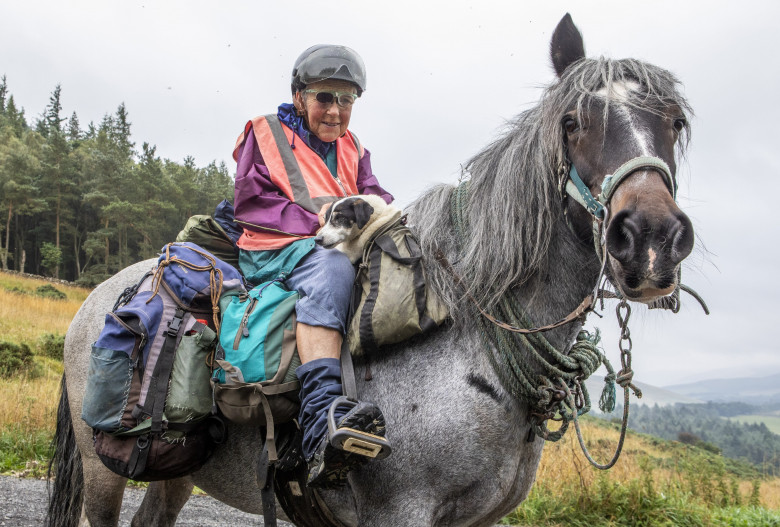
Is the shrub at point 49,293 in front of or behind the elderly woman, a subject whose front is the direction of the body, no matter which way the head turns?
behind

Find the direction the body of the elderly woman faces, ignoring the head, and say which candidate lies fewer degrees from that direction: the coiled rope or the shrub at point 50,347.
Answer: the coiled rope

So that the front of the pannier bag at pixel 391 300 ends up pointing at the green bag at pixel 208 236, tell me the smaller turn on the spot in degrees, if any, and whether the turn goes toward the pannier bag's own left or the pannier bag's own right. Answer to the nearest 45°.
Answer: approximately 135° to the pannier bag's own right

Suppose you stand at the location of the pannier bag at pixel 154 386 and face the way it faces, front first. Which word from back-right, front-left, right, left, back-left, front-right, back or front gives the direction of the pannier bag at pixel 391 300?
front-left

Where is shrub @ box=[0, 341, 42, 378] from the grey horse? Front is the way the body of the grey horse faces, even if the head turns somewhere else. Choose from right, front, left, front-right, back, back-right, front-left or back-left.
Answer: back

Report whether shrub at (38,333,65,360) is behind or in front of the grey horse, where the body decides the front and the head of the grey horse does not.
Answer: behind

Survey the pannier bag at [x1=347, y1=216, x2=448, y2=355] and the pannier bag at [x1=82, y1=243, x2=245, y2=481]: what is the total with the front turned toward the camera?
2

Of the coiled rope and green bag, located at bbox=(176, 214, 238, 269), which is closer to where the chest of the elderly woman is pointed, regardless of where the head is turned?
the coiled rope
